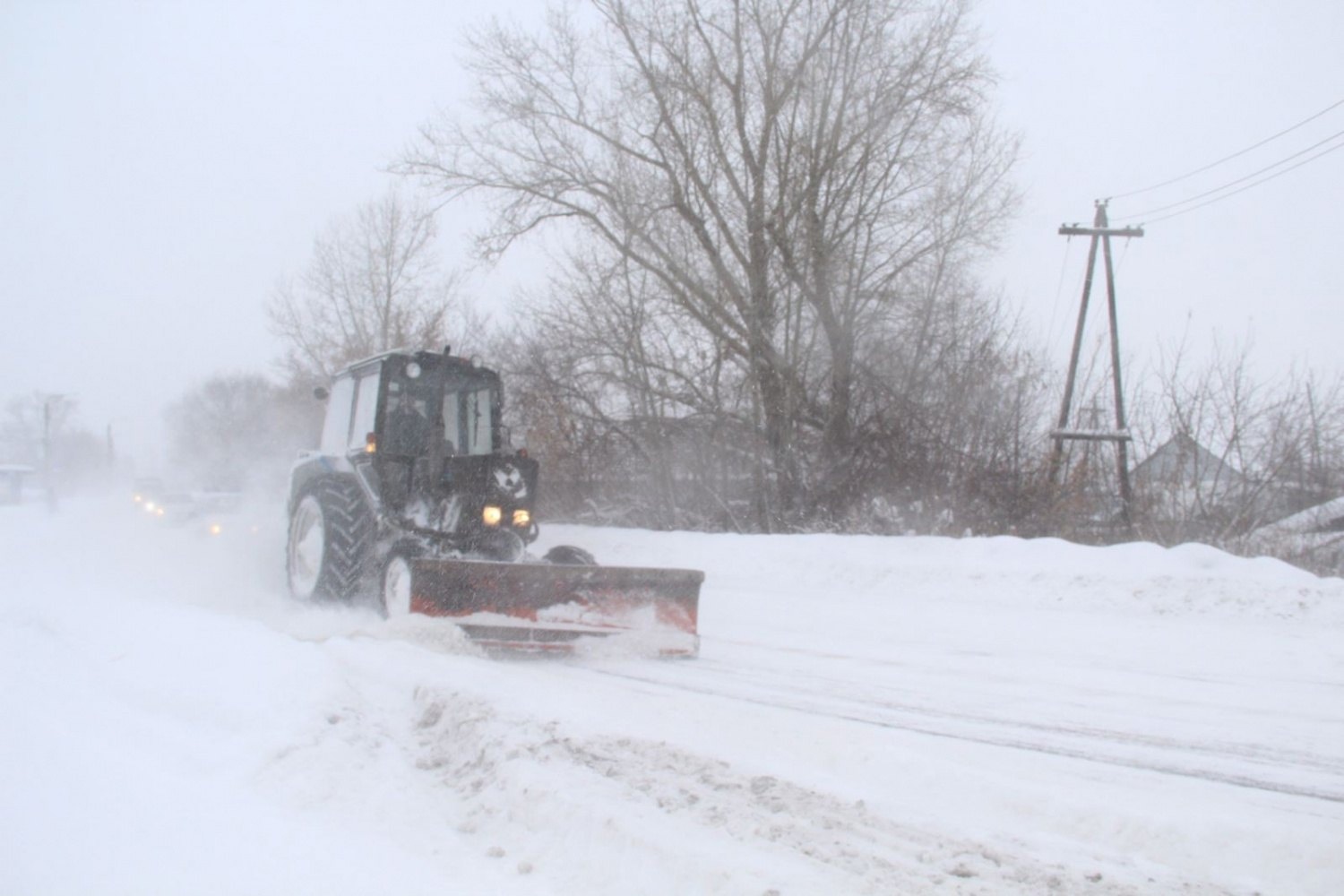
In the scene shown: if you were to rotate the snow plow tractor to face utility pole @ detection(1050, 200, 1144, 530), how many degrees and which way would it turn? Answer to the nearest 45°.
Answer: approximately 90° to its left

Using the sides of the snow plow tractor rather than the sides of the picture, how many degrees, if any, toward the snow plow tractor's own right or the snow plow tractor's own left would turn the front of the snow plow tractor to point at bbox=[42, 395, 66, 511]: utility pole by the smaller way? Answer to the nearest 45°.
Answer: approximately 180°

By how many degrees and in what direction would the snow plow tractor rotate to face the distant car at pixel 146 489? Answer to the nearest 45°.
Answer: approximately 135° to its left

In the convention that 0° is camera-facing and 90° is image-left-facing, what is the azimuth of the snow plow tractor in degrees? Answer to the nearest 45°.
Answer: approximately 315°

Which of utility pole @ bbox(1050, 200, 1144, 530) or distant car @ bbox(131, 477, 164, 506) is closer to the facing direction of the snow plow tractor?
the utility pole
